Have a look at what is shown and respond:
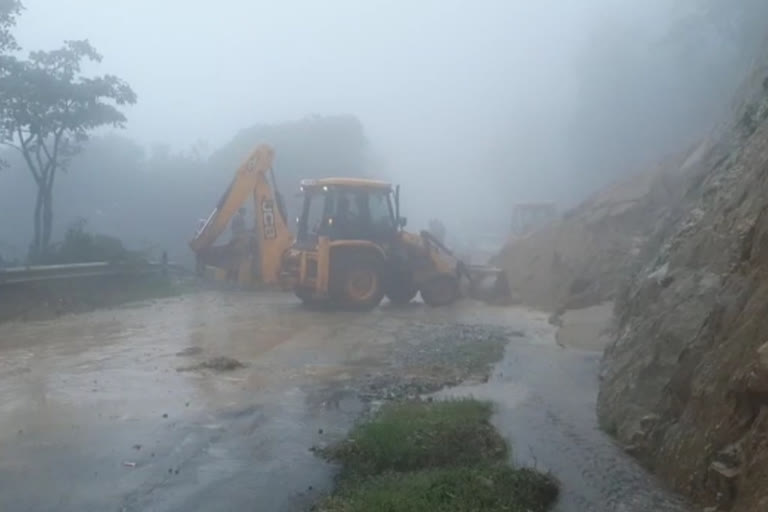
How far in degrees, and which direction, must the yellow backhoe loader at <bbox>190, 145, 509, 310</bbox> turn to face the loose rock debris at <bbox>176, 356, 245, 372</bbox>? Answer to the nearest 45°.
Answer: approximately 135° to its right

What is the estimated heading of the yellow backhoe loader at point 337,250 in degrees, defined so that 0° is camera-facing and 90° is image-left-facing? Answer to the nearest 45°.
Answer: approximately 225°

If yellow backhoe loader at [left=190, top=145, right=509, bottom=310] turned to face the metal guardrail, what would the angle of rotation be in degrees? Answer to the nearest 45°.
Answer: approximately 135° to its left
